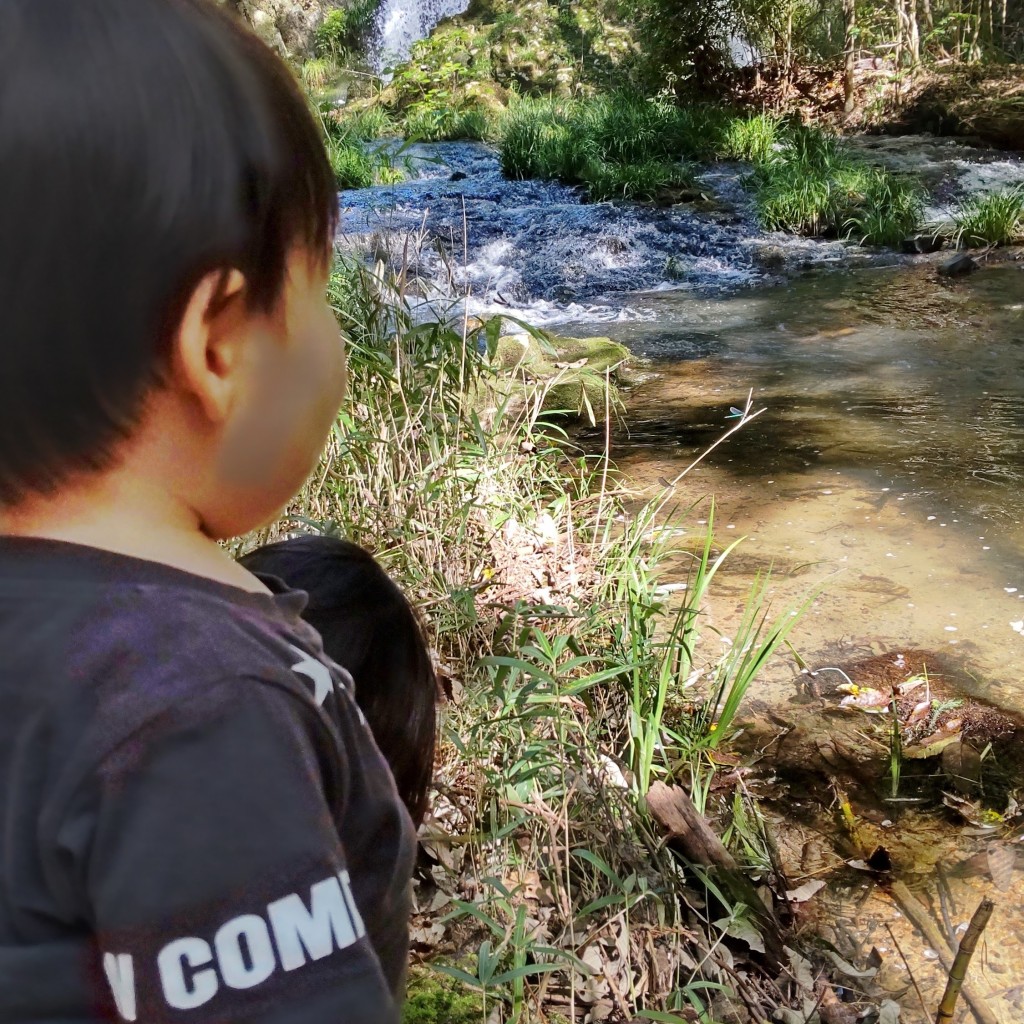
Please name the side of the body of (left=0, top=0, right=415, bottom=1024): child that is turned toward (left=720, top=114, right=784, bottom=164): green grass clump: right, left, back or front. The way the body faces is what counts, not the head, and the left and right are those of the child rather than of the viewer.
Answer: front

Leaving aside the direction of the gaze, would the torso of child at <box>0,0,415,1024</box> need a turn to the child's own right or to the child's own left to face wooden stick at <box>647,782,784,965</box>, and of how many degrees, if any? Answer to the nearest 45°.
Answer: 0° — they already face it

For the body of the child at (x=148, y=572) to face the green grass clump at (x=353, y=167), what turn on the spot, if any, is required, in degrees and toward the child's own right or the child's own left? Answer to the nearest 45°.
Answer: approximately 45° to the child's own left

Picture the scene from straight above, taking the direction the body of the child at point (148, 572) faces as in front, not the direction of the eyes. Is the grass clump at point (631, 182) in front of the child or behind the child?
in front

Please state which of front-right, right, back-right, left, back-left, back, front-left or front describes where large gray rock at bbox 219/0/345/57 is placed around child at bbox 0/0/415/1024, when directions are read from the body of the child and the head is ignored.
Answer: front-left

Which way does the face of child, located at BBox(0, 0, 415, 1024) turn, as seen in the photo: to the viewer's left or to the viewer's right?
to the viewer's right

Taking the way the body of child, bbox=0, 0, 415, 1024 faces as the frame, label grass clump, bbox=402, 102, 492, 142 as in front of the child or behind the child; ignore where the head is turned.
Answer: in front

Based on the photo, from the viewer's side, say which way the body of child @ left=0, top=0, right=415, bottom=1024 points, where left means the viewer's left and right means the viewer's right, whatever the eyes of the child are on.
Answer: facing away from the viewer and to the right of the viewer

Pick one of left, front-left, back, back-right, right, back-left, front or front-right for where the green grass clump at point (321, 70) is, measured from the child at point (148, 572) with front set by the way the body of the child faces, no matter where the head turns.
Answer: front-left

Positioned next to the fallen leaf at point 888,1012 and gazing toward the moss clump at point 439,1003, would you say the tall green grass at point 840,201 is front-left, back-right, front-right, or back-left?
back-right
